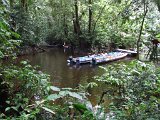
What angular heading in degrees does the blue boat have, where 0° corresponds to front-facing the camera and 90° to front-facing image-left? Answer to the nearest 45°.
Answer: approximately 270°
